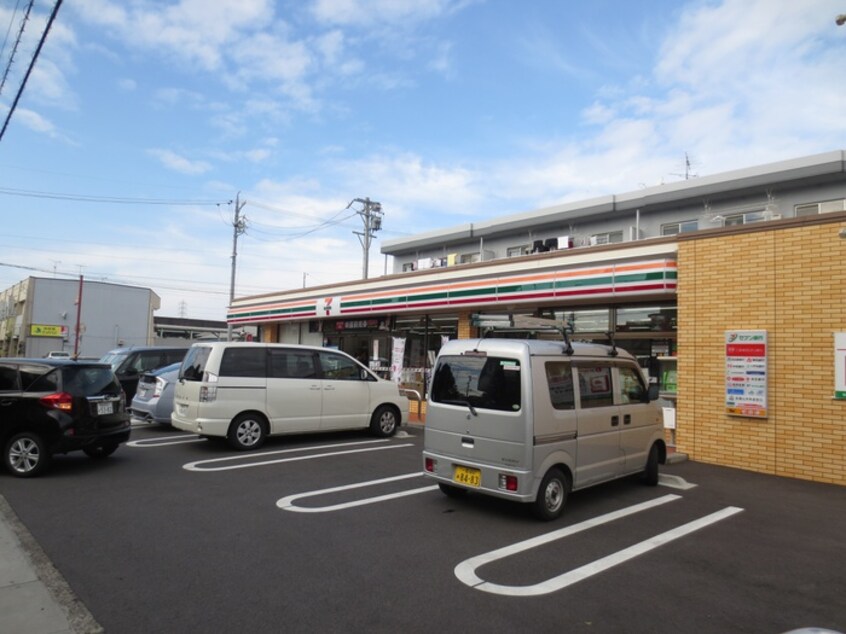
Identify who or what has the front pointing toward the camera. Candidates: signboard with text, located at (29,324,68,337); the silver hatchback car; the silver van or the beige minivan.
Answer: the signboard with text

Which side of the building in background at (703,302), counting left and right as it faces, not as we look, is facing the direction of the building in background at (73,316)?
right

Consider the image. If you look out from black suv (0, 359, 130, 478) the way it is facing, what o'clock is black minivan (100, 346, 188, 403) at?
black minivan (100, 346, 188, 403) is roughly at 2 o'clock from black suv (0, 359, 130, 478).

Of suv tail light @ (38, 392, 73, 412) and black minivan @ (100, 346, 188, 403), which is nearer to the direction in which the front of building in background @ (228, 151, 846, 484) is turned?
the suv tail light

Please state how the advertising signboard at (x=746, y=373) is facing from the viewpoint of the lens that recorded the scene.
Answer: facing the viewer and to the left of the viewer

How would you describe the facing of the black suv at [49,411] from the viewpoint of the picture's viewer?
facing away from the viewer and to the left of the viewer

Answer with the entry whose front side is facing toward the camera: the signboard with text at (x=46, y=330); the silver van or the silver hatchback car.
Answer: the signboard with text

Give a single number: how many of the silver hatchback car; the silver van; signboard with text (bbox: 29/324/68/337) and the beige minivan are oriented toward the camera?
1

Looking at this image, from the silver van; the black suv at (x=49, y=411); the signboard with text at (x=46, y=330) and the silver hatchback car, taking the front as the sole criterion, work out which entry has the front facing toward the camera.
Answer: the signboard with text

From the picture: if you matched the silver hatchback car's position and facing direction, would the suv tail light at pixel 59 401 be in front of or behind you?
behind

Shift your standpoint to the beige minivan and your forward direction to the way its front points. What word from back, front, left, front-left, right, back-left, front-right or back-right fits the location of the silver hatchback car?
left

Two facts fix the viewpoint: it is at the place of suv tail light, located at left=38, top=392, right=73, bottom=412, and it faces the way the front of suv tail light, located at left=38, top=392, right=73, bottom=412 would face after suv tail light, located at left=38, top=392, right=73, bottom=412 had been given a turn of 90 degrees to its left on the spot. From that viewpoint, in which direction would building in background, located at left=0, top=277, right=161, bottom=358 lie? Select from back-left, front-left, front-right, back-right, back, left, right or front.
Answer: front-left

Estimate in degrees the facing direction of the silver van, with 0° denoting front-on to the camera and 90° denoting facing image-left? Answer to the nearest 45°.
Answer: approximately 225°
